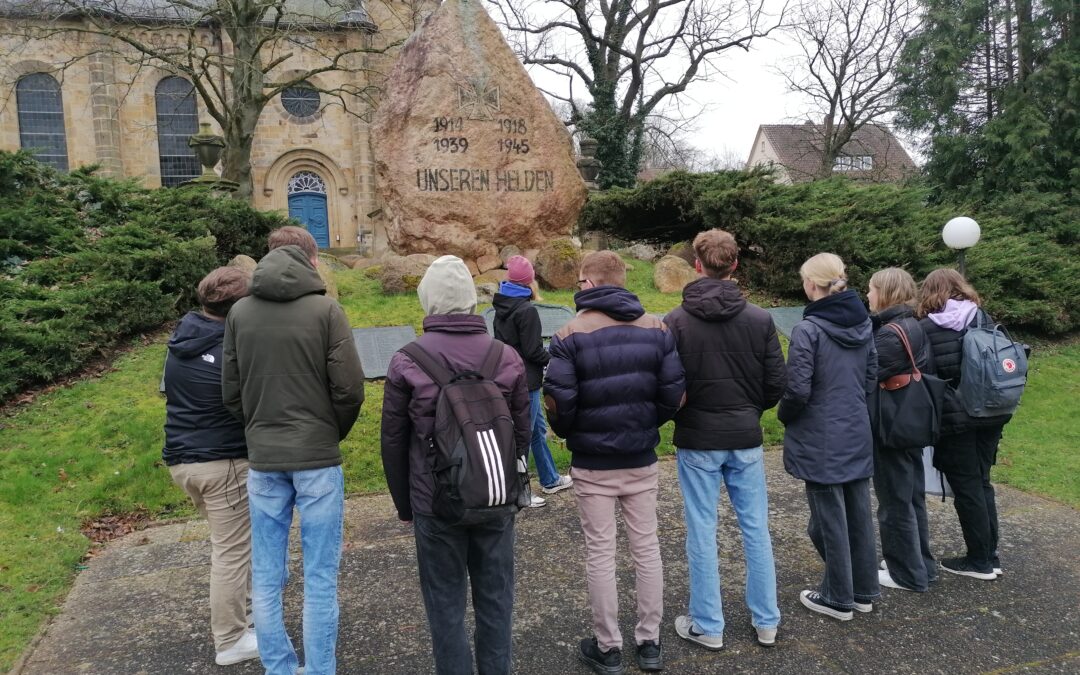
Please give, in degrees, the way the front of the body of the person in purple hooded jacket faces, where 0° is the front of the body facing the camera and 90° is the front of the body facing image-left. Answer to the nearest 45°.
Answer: approximately 180°

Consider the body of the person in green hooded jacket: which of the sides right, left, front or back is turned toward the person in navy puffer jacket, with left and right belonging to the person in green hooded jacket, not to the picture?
right

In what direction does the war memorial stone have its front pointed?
toward the camera

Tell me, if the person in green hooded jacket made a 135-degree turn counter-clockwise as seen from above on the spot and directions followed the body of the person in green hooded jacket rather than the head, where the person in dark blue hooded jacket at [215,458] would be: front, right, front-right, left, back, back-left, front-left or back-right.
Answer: right

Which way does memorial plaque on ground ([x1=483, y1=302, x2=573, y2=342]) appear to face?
toward the camera

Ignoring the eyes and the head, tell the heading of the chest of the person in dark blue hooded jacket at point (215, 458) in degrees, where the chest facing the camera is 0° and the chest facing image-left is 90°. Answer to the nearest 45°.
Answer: approximately 225°

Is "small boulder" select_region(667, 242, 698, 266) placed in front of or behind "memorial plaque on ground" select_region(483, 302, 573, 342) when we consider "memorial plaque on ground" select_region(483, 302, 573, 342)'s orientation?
behind

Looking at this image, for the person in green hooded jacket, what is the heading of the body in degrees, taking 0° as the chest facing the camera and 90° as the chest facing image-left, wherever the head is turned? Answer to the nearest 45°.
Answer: approximately 180°

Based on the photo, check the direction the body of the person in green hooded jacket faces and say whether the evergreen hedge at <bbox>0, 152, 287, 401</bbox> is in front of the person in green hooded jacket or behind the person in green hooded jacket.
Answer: in front

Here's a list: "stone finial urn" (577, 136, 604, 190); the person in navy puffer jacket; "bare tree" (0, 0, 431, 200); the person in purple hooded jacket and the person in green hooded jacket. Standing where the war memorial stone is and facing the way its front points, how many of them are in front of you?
3

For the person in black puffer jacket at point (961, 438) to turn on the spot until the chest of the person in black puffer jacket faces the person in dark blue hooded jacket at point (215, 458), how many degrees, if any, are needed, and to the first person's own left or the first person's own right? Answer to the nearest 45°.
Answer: approximately 90° to the first person's own left

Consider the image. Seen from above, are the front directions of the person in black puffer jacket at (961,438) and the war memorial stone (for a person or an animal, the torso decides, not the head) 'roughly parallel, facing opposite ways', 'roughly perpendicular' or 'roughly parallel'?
roughly parallel, facing opposite ways

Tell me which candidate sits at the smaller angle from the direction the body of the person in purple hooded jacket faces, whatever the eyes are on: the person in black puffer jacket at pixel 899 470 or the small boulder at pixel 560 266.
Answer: the small boulder

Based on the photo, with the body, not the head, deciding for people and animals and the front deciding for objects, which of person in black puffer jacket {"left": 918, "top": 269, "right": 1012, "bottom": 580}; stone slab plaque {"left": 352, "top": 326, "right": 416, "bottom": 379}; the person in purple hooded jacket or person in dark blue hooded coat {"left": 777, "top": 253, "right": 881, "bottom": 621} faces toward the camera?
the stone slab plaque

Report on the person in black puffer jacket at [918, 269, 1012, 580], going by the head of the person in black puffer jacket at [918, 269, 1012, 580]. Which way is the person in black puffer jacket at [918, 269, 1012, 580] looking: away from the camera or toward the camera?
away from the camera

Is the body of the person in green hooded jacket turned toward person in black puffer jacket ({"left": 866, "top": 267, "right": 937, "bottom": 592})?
no

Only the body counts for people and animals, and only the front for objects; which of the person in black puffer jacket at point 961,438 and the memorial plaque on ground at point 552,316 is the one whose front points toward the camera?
the memorial plaque on ground

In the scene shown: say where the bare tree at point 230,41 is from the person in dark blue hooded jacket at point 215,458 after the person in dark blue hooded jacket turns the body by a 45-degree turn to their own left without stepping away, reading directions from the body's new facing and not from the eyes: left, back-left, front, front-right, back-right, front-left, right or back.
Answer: front

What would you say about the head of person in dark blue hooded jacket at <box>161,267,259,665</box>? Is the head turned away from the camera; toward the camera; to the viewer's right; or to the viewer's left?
away from the camera

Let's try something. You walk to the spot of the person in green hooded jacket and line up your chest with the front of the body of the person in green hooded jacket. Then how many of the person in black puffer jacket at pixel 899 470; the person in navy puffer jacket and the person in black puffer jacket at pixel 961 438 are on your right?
3

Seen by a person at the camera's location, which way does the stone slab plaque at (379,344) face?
facing the viewer

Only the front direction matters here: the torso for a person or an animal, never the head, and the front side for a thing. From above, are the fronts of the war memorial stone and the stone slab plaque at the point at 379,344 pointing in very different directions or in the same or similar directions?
same or similar directions
